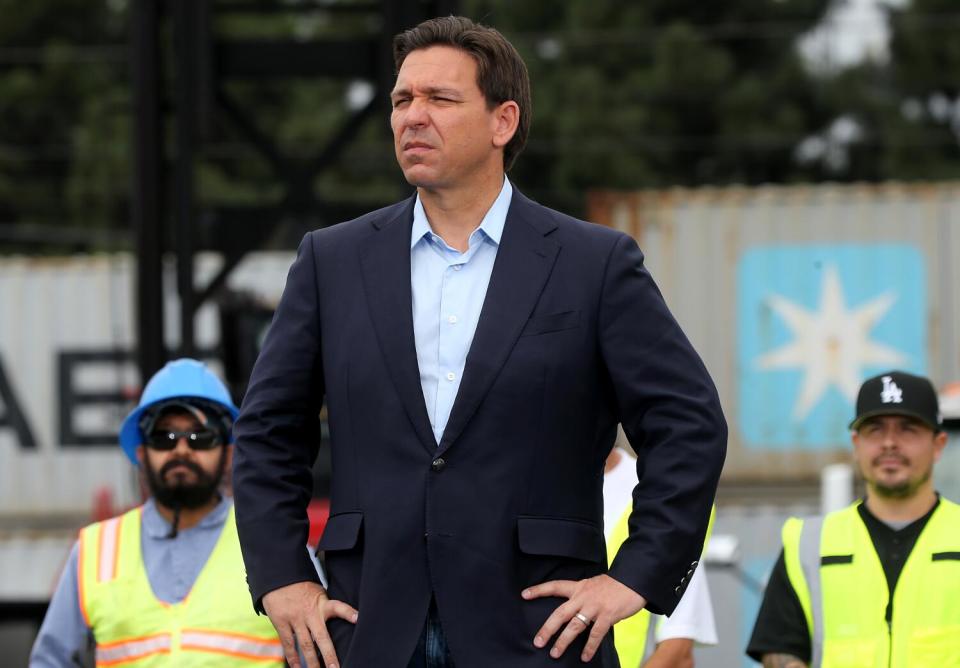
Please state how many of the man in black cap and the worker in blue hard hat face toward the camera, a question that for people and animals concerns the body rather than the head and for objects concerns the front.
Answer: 2

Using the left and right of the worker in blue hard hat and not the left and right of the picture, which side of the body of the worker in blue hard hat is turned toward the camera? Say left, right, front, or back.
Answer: front

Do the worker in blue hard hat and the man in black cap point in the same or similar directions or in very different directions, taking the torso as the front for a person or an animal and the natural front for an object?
same or similar directions

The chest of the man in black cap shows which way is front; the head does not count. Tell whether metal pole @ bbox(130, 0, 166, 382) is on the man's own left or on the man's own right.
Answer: on the man's own right

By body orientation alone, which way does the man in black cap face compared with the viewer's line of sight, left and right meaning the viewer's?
facing the viewer

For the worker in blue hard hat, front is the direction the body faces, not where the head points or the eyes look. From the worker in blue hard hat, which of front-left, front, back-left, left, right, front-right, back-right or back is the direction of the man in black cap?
left

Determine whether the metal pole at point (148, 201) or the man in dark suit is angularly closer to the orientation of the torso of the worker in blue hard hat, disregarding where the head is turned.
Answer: the man in dark suit

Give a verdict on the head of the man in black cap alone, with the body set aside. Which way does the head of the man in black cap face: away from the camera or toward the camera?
toward the camera

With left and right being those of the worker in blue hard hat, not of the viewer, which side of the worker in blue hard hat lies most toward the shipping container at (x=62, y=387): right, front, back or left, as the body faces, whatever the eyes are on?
back

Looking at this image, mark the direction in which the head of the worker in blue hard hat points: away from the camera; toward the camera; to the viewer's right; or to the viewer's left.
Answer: toward the camera

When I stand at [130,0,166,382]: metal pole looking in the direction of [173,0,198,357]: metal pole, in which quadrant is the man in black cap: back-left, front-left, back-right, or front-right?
front-right

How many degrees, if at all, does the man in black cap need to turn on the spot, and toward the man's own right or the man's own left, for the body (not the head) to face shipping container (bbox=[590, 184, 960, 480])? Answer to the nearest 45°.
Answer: approximately 180°

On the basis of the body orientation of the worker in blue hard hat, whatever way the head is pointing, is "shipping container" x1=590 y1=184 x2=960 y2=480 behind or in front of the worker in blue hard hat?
behind

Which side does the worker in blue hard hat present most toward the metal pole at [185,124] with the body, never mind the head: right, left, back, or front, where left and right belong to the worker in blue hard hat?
back

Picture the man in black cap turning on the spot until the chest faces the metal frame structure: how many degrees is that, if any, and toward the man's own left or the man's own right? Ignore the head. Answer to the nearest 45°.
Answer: approximately 135° to the man's own right

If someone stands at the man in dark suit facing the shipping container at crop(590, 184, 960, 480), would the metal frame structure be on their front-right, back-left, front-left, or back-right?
front-left

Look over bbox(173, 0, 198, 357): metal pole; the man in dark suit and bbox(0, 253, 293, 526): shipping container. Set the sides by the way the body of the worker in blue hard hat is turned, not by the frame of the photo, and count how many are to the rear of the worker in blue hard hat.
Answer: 2
